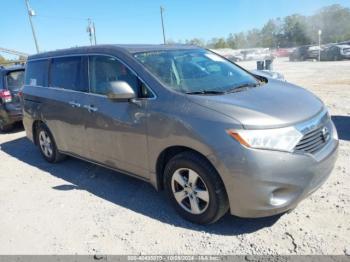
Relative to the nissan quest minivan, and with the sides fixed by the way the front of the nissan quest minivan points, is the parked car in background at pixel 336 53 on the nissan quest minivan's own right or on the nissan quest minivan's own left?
on the nissan quest minivan's own left

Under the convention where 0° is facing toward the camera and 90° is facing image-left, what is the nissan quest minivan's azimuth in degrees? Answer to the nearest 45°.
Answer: approximately 315°

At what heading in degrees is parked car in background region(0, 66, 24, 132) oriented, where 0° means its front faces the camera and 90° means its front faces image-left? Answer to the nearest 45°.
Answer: approximately 135°

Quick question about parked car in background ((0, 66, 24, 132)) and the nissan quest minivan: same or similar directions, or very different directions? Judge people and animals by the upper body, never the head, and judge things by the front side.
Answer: very different directions

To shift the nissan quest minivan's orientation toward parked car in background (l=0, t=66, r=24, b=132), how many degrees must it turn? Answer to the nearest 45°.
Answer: approximately 180°

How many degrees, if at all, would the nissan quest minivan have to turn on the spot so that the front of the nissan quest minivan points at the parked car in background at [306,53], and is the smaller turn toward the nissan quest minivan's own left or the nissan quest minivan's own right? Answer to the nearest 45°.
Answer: approximately 135° to the nissan quest minivan's own left

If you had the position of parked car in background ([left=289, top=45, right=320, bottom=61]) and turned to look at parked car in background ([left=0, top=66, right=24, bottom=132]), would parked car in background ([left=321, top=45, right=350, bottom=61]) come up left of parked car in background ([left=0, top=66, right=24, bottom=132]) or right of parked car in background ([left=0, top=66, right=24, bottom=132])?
left
